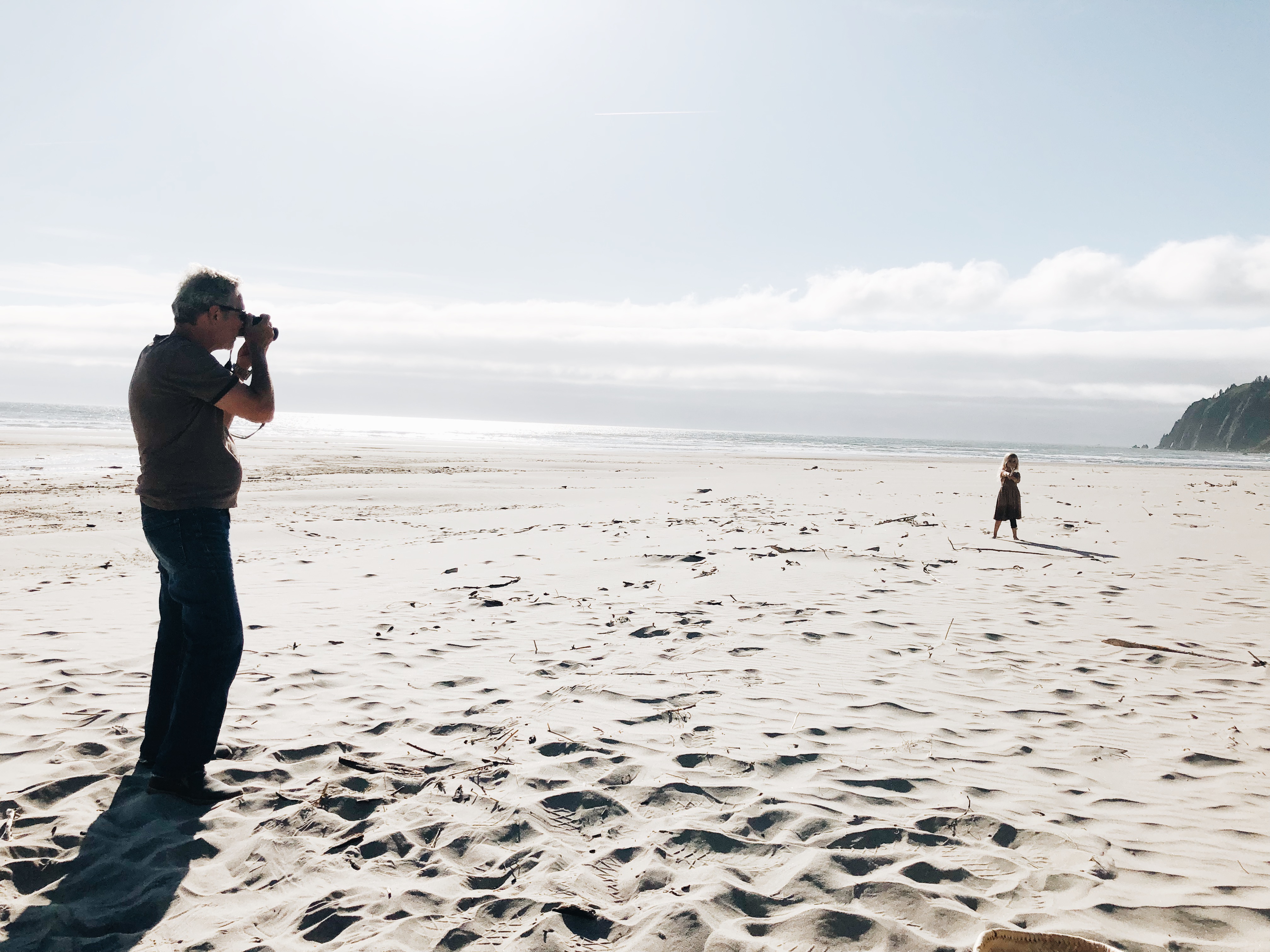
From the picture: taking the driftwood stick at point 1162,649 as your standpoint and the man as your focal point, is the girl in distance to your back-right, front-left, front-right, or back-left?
back-right

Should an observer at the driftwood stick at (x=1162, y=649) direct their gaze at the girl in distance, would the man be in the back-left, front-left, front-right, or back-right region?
back-left

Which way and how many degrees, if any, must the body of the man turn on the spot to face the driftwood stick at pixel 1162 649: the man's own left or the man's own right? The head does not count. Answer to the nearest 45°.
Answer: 0° — they already face it

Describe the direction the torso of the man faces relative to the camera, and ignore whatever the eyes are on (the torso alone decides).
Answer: to the viewer's right
